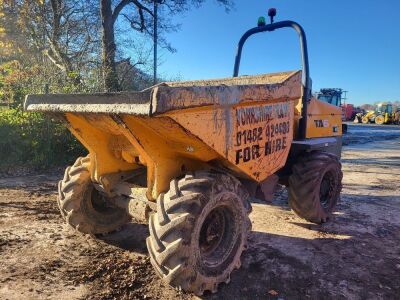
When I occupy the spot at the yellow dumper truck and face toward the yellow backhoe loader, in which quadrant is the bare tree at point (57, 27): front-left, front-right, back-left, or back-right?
front-left

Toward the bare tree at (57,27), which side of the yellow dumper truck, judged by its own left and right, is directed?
right

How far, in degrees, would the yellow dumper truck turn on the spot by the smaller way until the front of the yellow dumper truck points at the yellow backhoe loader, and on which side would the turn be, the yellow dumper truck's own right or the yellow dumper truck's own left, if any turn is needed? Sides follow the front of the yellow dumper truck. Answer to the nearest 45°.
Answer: approximately 180°

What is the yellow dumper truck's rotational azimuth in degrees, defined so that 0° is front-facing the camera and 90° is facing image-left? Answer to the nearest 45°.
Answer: approximately 45°

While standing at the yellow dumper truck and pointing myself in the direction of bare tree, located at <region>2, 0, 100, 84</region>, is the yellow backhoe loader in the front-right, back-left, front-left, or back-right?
front-right
